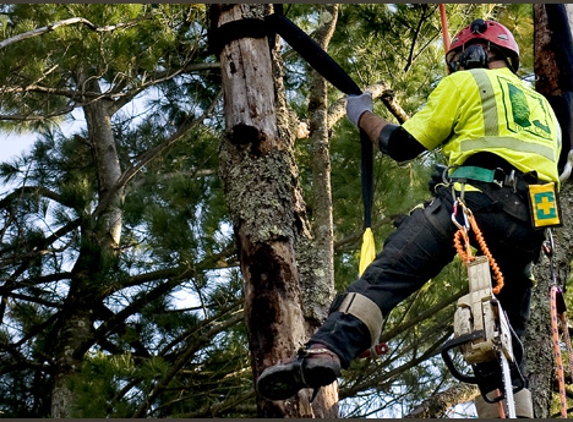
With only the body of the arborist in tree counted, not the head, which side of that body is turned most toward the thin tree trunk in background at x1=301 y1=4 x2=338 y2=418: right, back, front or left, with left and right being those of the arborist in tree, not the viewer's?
front

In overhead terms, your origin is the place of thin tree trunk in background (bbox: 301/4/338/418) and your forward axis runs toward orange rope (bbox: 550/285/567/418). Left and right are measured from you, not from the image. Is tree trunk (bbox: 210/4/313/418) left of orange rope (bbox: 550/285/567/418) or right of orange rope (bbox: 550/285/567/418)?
right

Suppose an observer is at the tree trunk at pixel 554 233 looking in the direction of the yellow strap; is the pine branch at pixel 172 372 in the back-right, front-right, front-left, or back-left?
front-right

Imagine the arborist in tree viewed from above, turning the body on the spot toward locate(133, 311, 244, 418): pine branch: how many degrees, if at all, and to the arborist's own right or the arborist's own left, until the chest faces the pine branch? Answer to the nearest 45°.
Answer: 0° — they already face it

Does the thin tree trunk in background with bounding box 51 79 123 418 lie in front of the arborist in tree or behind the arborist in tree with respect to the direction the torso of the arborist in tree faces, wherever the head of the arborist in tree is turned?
in front

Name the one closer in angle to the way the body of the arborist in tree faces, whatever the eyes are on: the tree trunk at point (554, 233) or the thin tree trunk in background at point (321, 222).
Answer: the thin tree trunk in background

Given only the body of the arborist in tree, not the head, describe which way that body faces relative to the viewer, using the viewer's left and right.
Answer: facing away from the viewer and to the left of the viewer

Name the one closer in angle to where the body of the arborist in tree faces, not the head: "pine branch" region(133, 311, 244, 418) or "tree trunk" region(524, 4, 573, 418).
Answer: the pine branch
